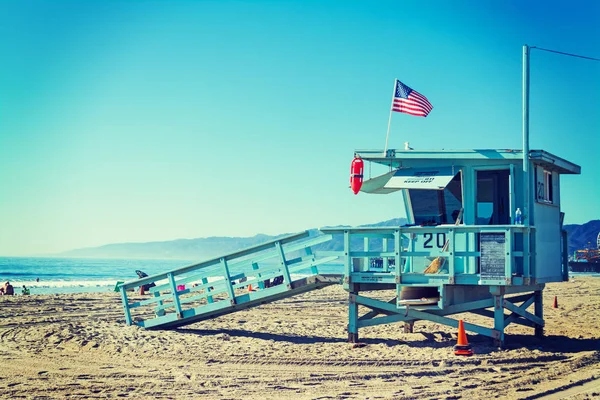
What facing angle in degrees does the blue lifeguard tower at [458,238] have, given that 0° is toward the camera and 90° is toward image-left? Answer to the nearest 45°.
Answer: approximately 90°
